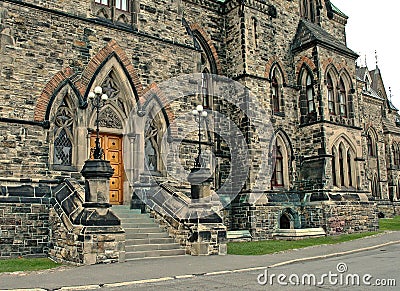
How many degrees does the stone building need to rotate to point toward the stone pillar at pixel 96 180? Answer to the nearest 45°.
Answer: approximately 45° to its right
